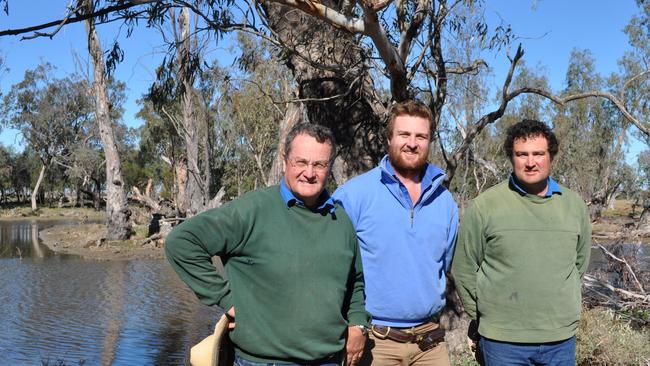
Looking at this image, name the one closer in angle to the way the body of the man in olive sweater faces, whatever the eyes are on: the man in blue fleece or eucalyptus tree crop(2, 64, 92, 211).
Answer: the man in blue fleece

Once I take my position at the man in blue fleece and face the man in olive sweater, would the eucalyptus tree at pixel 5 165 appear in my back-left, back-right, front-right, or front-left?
back-left

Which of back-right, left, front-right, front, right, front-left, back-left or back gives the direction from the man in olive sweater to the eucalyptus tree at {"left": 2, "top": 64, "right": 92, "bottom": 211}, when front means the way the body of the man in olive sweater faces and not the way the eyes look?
back-right

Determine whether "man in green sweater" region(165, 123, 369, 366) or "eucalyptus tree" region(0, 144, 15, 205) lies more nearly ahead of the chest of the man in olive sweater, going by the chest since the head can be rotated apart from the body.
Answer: the man in green sweater

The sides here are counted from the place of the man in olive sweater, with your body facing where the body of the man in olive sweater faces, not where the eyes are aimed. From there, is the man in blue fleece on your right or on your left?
on your right

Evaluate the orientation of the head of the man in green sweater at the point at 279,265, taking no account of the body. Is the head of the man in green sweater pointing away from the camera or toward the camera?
toward the camera

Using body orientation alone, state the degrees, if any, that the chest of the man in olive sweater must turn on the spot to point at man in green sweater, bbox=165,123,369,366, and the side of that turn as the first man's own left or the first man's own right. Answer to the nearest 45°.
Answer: approximately 45° to the first man's own right

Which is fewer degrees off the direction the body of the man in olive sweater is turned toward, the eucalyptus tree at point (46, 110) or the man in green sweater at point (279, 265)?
the man in green sweater

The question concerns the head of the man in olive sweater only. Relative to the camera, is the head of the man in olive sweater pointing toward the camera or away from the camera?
toward the camera

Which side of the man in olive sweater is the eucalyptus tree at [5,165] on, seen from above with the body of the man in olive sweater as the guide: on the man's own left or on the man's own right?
on the man's own right

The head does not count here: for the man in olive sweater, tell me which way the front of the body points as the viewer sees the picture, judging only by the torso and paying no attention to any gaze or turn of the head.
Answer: toward the camera
